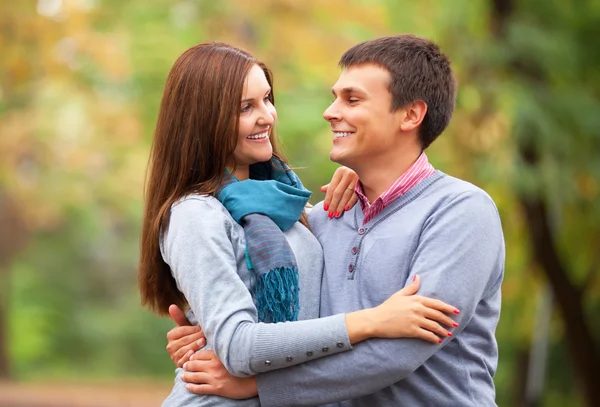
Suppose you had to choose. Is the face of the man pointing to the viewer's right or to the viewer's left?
to the viewer's left

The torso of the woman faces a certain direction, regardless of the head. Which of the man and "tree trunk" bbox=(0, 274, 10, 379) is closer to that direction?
the man

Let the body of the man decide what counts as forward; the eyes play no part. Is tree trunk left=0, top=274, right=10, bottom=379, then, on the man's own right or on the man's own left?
on the man's own right

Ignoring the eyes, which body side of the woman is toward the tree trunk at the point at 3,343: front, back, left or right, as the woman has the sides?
back

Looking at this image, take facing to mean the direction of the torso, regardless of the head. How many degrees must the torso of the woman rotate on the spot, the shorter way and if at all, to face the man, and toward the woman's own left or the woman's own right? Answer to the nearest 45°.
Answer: approximately 45° to the woman's own left

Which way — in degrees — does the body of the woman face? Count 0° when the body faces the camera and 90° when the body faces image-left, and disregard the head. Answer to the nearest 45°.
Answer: approximately 315°

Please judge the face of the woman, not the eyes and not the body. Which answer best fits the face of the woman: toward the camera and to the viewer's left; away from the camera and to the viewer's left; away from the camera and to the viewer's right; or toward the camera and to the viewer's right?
toward the camera and to the viewer's right

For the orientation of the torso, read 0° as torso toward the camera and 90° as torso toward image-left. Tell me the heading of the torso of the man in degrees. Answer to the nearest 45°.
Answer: approximately 45°
